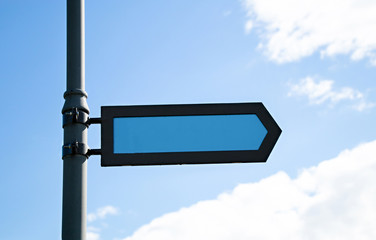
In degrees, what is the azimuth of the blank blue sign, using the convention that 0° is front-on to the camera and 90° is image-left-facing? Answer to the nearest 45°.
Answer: approximately 0°
